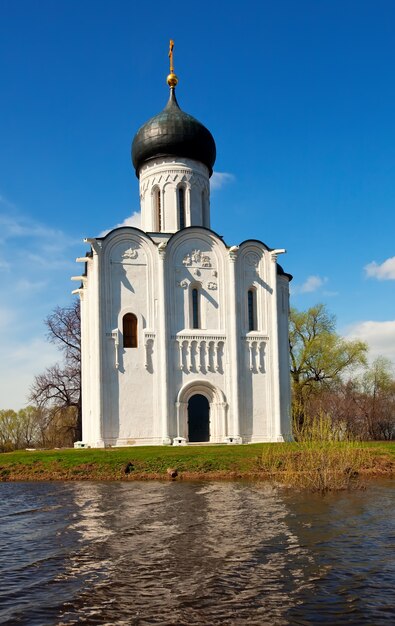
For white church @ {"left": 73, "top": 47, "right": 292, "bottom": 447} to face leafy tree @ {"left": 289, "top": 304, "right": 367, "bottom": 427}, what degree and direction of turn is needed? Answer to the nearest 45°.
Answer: approximately 135° to its left

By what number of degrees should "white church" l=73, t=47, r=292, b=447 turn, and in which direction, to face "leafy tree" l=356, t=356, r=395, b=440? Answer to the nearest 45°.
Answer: approximately 135° to its left

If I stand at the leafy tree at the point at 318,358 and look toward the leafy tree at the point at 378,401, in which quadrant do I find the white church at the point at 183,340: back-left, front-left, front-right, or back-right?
back-right

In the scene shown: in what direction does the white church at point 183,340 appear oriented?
toward the camera
